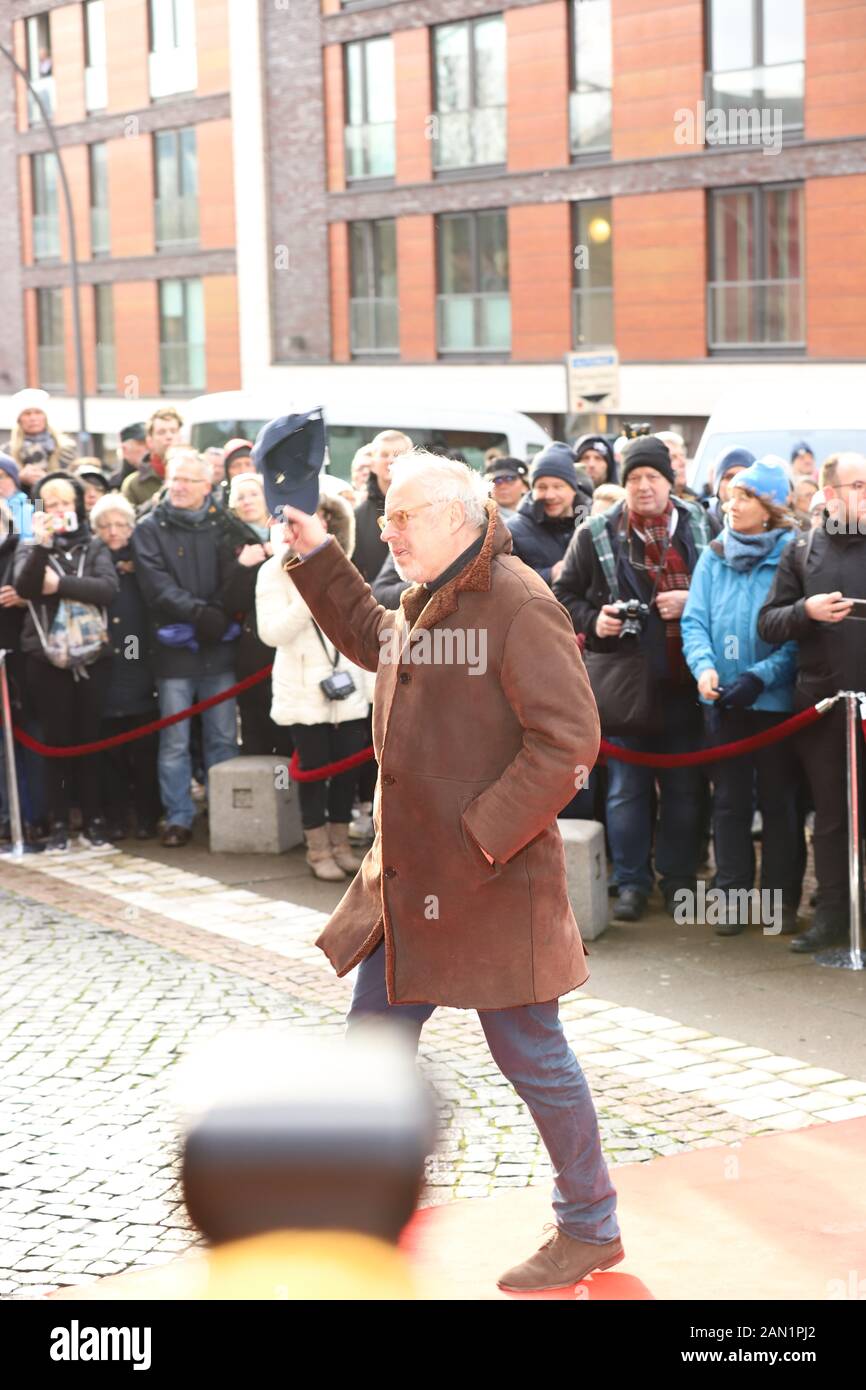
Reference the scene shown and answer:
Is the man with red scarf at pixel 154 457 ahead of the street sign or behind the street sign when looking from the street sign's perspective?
ahead

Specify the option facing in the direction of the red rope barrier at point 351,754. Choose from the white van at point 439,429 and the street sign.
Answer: the street sign

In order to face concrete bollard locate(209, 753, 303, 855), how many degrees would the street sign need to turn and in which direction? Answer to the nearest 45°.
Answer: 0° — it already faces it

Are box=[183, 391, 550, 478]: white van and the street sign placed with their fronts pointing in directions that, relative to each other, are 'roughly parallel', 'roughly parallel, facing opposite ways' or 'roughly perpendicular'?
roughly perpendicular

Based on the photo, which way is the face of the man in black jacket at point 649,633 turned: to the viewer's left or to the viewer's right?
to the viewer's left

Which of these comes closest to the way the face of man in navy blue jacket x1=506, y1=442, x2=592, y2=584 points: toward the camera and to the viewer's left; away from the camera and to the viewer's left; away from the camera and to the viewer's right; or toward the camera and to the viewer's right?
toward the camera and to the viewer's left

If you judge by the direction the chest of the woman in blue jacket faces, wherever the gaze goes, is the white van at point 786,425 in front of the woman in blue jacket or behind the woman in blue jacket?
behind

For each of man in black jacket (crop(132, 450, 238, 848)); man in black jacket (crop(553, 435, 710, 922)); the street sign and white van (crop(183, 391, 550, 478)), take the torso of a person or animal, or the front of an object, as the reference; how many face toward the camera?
3

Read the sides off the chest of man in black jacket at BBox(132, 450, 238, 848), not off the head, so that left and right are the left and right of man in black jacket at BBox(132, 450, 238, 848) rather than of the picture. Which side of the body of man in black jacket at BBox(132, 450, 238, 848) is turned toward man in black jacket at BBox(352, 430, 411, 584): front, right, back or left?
left

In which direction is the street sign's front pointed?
toward the camera

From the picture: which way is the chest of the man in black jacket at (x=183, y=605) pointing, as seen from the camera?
toward the camera
